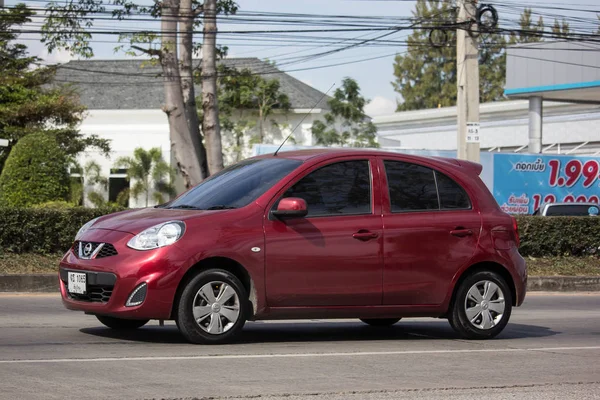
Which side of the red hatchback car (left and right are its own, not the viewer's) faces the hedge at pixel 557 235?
back

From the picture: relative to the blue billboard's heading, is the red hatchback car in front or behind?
in front

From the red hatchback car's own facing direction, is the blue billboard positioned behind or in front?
behind

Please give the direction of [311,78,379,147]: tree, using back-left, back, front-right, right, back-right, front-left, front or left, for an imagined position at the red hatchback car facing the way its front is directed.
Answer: back-right

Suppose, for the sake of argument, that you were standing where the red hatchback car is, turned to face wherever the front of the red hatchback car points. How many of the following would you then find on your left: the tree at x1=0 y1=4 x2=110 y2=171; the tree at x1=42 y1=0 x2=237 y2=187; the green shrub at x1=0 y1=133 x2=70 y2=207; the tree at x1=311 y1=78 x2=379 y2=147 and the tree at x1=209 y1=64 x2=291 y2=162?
0

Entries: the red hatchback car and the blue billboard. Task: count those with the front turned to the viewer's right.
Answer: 0

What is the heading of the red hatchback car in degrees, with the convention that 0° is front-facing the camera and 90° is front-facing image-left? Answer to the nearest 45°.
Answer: approximately 45°

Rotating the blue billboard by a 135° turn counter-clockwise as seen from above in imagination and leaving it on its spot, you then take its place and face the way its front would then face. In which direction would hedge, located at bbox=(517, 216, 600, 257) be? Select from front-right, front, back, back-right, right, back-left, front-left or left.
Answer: back-right

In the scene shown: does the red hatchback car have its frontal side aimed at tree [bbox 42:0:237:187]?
no

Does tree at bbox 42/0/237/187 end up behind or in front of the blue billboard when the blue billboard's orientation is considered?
in front

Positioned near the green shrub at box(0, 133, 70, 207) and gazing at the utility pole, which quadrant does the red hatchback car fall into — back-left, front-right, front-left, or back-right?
front-right

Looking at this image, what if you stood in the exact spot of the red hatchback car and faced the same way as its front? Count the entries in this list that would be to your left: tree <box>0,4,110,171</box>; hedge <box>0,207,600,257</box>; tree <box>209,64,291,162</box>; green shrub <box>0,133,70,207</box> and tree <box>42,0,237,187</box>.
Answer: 0

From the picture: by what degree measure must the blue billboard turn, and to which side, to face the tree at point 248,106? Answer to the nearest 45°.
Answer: approximately 135° to its right

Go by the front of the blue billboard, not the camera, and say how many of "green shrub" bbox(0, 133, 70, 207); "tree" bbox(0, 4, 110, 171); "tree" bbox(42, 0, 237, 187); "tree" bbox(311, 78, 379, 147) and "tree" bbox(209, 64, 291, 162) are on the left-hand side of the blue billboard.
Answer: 0

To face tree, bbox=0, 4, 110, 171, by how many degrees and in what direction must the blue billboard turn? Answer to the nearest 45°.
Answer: approximately 90° to its right

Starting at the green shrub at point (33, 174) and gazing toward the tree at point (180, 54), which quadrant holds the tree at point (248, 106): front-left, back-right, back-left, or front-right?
front-left

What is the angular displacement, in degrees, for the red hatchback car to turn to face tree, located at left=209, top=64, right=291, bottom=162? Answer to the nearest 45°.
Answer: approximately 135° to its right

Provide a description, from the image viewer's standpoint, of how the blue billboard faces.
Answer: facing the viewer
